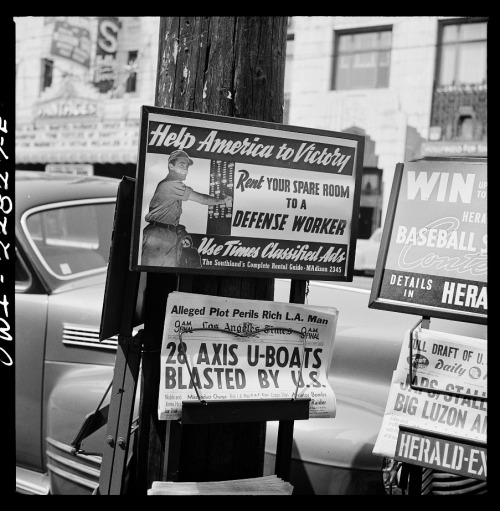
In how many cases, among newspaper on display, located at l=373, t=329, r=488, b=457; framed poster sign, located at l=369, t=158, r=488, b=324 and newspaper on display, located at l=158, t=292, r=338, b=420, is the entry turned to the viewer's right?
0

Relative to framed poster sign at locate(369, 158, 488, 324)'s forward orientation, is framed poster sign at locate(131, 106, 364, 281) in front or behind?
in front

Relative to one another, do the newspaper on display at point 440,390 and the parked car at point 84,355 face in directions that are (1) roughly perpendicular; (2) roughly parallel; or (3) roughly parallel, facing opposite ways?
roughly perpendicular

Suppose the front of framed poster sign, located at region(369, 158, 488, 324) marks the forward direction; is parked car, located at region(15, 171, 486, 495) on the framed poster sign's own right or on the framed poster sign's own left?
on the framed poster sign's own right

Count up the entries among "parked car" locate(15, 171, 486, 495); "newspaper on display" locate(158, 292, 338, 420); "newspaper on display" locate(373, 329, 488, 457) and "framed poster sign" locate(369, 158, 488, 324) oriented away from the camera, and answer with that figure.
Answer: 0

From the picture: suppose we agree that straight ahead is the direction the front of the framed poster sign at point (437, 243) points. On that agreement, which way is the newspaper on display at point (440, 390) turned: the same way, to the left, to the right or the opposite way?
the same way

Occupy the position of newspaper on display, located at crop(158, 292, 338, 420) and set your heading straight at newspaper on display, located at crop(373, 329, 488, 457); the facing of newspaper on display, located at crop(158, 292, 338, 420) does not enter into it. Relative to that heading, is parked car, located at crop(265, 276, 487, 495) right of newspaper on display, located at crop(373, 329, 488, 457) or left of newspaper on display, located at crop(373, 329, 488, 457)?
left

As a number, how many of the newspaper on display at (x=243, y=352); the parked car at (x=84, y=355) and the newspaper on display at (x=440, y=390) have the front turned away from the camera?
0

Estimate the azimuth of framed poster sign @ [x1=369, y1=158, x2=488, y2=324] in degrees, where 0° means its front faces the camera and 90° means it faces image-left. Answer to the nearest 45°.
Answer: approximately 45°

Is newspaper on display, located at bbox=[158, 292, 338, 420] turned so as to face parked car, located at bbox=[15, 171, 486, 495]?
no

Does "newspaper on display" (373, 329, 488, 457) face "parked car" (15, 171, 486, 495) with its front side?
no

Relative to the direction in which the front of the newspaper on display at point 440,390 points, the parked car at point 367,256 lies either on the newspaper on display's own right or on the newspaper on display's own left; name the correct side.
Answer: on the newspaper on display's own right

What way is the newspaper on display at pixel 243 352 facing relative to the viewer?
toward the camera
